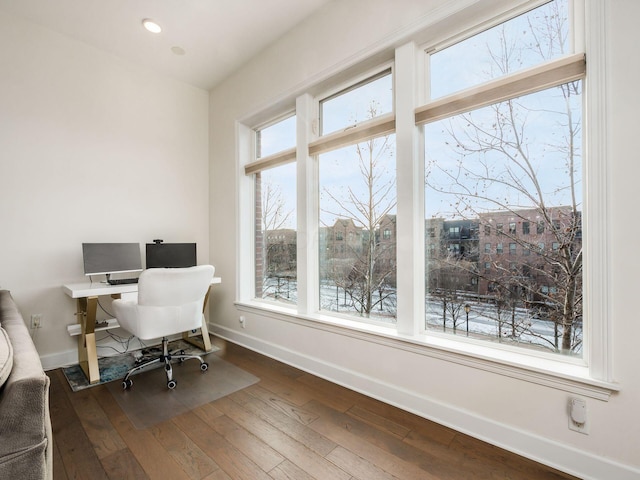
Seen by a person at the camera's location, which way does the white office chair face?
facing away from the viewer and to the left of the viewer

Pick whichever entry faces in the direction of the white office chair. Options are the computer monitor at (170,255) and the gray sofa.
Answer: the computer monitor

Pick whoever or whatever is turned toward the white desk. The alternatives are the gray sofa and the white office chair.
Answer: the white office chair

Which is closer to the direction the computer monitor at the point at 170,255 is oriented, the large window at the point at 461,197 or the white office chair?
the white office chair

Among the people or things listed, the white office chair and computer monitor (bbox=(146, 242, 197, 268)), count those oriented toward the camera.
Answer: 1

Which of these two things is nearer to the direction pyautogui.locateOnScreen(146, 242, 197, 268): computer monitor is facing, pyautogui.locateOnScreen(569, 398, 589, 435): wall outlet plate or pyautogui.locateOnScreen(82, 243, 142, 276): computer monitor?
the wall outlet plate
